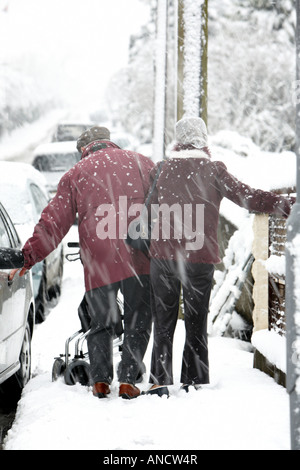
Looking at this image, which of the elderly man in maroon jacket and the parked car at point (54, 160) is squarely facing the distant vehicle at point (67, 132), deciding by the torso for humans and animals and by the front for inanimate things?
the elderly man in maroon jacket

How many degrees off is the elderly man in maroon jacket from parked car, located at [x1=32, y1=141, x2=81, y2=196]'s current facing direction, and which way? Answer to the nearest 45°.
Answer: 0° — it already faces them

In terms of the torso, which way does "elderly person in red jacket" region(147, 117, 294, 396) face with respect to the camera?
away from the camera

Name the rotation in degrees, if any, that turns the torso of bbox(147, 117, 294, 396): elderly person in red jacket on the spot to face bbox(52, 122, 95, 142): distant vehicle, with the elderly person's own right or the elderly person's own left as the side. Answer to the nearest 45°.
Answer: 0° — they already face it

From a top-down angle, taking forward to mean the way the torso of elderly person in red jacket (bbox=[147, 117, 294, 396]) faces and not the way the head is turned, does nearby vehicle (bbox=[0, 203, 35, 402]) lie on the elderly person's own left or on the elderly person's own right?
on the elderly person's own left

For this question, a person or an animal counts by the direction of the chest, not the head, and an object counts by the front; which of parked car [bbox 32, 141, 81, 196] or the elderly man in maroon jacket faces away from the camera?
the elderly man in maroon jacket

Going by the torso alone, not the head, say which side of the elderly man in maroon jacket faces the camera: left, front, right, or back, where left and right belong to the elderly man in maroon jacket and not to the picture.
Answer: back

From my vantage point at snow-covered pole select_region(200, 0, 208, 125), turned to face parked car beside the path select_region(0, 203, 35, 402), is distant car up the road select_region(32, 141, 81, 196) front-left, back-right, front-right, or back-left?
back-right

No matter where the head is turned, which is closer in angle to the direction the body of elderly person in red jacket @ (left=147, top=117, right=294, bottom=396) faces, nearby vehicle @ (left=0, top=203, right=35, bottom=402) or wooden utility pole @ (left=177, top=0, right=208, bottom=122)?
the wooden utility pole
